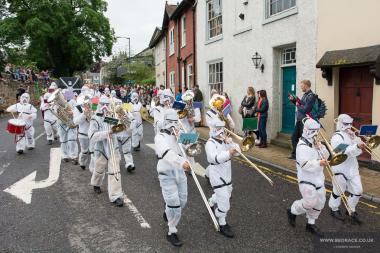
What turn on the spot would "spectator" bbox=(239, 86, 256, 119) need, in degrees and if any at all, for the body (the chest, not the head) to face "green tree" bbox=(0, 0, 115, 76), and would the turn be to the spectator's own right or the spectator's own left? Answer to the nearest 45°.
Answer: approximately 90° to the spectator's own right

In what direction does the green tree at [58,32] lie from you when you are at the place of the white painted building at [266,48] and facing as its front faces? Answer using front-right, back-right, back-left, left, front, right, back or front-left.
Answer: right

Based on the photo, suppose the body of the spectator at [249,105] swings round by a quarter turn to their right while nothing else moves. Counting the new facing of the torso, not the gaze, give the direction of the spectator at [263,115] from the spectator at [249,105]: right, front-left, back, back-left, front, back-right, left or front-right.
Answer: back

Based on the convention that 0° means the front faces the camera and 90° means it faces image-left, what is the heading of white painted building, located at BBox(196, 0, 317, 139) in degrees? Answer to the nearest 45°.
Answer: approximately 45°

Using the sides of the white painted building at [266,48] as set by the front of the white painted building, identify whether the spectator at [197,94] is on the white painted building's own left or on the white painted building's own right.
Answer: on the white painted building's own right

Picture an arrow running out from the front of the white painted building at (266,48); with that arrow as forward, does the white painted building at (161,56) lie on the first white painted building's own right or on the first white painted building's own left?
on the first white painted building's own right

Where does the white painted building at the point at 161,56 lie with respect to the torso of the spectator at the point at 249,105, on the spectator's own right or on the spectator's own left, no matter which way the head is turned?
on the spectator's own right
